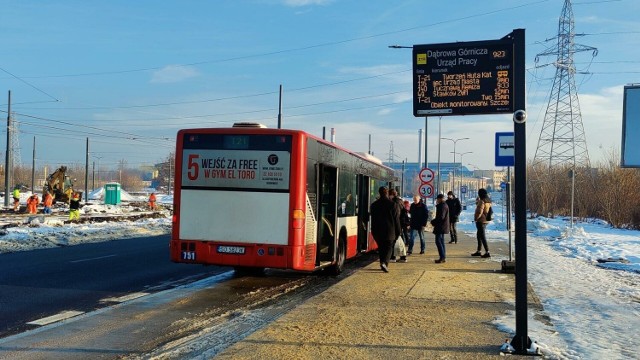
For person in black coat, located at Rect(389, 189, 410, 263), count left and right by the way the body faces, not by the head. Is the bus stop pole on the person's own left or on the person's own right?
on the person's own left

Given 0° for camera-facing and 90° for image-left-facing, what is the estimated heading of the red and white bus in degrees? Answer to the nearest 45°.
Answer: approximately 225°

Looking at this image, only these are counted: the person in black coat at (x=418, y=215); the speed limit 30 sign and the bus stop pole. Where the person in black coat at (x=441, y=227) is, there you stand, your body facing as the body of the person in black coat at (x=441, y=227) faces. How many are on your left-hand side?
1

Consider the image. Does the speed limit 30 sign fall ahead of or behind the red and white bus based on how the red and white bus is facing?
ahead

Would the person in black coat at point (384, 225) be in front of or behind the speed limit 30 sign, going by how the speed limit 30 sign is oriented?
in front

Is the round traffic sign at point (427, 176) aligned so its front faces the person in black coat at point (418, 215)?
yes
